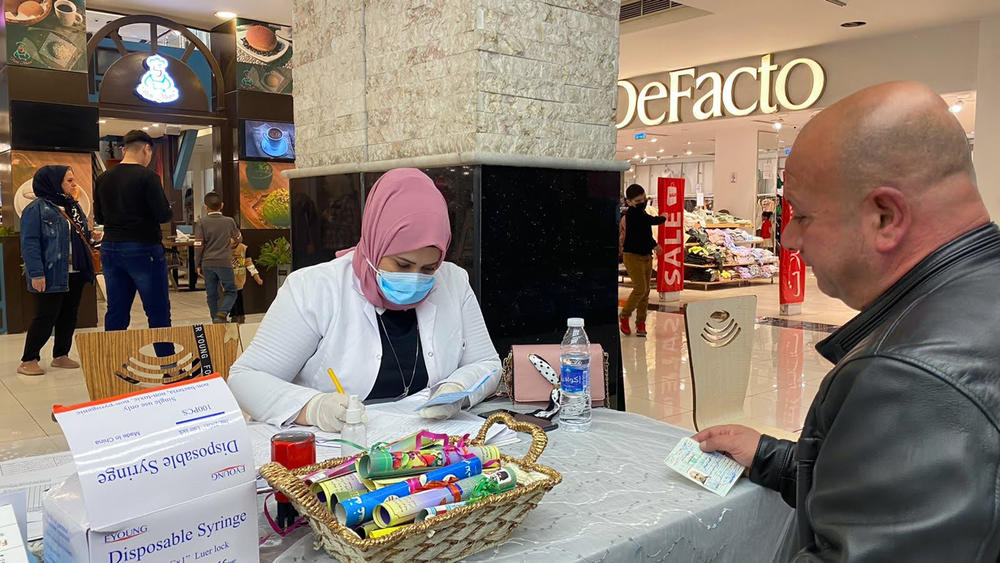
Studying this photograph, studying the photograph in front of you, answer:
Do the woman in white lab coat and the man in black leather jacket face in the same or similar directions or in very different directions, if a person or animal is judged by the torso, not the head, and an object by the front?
very different directions

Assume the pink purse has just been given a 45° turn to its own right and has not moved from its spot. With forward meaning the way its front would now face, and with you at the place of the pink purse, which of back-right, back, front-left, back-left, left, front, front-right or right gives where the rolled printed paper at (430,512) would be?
front-left

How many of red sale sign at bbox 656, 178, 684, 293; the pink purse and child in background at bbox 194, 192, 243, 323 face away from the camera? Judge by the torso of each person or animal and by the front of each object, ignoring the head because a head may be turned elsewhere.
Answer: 1

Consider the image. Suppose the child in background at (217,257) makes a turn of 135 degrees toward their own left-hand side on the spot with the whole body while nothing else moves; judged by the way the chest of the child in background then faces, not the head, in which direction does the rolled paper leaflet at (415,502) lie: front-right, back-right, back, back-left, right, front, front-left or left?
front-left

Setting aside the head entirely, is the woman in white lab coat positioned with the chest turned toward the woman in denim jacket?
no

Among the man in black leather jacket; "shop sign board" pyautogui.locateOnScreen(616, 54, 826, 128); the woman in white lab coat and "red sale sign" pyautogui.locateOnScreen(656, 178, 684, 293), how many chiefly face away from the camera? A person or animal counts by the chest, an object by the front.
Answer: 0

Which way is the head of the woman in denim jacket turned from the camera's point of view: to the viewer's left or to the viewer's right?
to the viewer's right

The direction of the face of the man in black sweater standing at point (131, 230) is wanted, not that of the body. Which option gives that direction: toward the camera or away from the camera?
away from the camera

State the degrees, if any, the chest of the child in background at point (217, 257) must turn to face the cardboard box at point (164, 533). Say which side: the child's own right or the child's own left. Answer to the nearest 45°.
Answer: approximately 180°

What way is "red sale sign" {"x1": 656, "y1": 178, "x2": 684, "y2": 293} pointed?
toward the camera

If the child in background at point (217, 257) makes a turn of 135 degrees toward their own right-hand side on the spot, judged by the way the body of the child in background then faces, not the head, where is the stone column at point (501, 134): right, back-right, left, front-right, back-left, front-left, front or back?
front-right

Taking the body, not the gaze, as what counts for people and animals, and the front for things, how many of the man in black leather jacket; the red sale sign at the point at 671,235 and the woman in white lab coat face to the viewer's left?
1

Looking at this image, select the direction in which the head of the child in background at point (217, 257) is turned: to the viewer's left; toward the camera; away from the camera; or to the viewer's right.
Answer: away from the camera

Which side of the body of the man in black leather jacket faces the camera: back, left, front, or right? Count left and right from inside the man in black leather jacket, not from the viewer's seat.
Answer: left

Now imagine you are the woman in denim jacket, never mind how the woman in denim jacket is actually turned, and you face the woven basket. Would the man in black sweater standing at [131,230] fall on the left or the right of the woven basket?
left

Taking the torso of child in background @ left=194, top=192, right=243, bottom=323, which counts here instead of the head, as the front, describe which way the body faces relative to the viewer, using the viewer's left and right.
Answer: facing away from the viewer

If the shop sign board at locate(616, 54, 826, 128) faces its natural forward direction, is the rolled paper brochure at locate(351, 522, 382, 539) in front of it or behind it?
in front

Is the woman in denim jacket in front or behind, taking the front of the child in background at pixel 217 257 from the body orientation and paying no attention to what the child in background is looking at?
behind
